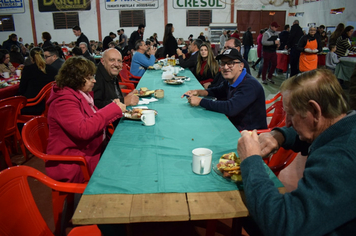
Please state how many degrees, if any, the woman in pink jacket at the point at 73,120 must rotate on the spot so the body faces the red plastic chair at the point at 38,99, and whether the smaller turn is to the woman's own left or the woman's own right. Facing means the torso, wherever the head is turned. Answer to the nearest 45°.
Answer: approximately 90° to the woman's own left

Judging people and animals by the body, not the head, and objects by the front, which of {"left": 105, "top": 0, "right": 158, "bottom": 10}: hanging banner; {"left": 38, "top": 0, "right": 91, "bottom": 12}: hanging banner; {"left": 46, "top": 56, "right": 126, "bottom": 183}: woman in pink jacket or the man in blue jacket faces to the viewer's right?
the woman in pink jacket

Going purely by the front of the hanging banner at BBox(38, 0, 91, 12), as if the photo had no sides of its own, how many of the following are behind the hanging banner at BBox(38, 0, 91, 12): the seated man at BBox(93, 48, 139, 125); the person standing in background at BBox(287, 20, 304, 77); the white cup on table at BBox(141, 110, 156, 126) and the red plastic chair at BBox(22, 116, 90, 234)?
0

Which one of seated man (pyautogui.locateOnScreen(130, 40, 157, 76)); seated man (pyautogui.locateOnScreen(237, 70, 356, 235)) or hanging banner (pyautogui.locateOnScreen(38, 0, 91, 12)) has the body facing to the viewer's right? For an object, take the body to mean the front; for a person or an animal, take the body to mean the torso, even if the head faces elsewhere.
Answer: seated man (pyautogui.locateOnScreen(130, 40, 157, 76))

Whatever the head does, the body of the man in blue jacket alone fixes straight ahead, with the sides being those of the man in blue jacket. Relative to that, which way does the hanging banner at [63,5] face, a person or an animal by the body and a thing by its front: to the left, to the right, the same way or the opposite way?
to the left

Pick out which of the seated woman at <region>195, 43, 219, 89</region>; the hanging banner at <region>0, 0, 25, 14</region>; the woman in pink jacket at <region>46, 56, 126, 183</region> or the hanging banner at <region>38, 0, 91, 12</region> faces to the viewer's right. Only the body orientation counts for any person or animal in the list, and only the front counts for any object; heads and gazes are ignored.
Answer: the woman in pink jacket

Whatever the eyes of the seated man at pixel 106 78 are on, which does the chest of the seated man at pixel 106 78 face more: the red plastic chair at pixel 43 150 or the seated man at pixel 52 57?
the red plastic chair

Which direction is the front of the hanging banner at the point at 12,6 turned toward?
toward the camera

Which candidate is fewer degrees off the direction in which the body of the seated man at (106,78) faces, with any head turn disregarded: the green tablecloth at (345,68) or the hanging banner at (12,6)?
the green tablecloth

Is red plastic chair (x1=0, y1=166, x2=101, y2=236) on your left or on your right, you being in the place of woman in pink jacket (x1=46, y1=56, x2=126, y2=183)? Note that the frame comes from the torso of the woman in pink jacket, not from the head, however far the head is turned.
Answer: on your right

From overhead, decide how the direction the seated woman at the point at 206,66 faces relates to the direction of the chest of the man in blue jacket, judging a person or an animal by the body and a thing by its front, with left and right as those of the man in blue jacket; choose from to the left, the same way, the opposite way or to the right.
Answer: the same way

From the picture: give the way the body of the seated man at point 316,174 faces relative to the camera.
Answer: to the viewer's left

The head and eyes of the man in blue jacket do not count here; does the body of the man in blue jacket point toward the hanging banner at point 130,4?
no

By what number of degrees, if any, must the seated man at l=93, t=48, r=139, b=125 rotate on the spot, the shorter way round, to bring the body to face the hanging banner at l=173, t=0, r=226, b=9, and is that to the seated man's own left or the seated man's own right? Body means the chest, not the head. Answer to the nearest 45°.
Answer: approximately 135° to the seated man's own left

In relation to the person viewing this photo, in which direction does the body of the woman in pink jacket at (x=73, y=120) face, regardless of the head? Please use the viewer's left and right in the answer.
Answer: facing to the right of the viewer

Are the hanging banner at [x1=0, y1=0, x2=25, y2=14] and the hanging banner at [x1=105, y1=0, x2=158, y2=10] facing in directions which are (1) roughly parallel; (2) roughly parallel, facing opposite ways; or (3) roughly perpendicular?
roughly parallel

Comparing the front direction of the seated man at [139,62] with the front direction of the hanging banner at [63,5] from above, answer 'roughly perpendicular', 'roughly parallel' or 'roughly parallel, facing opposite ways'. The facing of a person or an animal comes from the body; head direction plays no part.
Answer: roughly perpendicular

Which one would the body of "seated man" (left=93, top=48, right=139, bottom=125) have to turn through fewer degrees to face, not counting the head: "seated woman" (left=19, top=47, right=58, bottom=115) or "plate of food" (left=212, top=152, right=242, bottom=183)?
the plate of food
